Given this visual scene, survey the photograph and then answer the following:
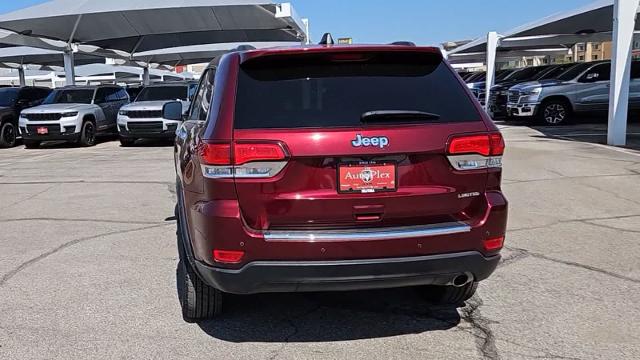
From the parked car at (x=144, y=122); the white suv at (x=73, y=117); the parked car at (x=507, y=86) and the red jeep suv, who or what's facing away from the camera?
the red jeep suv

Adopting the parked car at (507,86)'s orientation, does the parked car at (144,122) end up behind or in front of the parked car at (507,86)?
in front

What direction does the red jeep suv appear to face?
away from the camera

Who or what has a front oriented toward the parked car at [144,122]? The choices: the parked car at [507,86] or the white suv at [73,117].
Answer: the parked car at [507,86]

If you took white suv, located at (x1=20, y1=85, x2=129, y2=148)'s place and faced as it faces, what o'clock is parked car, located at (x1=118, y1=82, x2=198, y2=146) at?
The parked car is roughly at 9 o'clock from the white suv.

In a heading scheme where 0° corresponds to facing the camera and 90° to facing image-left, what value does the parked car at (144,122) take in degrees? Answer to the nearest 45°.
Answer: approximately 45°

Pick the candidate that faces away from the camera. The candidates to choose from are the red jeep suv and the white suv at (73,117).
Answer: the red jeep suv

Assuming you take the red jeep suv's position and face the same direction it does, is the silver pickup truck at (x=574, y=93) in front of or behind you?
in front

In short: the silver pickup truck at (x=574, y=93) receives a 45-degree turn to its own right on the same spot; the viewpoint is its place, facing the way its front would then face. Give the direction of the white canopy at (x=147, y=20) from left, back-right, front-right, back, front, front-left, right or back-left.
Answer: front

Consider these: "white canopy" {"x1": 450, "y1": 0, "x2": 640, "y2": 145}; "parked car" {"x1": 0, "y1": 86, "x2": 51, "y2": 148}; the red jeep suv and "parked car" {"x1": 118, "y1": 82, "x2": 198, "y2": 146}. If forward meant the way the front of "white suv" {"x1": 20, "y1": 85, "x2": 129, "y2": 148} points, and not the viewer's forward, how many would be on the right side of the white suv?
1

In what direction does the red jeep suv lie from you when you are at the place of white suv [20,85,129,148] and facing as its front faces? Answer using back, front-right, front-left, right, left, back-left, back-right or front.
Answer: front-left

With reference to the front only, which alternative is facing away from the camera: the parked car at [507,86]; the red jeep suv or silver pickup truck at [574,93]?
the red jeep suv

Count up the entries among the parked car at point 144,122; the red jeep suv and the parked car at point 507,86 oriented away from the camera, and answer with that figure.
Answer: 1
